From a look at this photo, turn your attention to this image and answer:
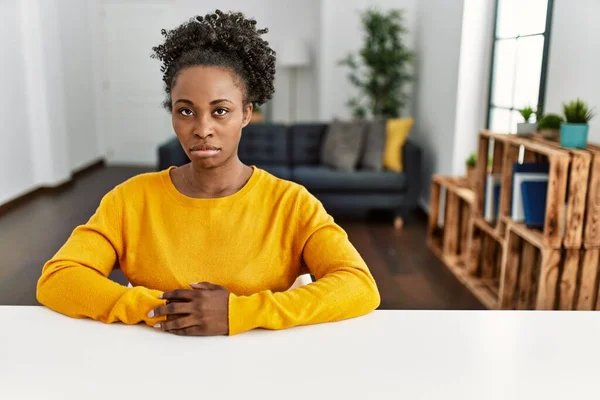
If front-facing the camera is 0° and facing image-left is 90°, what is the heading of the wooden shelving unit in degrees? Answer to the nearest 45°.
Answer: approximately 45°

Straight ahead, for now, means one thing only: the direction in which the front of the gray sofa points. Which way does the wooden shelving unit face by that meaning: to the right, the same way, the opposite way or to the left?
to the right

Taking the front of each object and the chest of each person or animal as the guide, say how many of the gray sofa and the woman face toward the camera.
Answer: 2

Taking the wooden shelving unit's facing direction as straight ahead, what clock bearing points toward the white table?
The white table is roughly at 11 o'clock from the wooden shelving unit.

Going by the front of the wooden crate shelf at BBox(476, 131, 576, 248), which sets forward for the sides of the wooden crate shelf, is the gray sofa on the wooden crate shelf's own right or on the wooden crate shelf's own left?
on the wooden crate shelf's own right

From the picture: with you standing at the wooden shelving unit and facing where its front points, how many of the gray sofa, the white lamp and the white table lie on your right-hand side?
2

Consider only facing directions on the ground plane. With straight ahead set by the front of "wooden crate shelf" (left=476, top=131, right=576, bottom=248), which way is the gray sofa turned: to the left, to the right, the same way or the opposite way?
to the left

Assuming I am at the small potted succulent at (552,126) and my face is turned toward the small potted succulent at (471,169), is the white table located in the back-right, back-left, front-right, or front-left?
back-left

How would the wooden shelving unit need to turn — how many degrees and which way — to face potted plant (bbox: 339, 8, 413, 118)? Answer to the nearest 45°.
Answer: approximately 90° to its right

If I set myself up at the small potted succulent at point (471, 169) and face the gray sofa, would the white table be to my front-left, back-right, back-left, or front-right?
back-left

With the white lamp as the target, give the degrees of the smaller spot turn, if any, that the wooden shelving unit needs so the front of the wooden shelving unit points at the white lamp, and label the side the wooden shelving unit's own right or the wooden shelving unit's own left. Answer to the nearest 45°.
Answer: approximately 90° to the wooden shelving unit's own right

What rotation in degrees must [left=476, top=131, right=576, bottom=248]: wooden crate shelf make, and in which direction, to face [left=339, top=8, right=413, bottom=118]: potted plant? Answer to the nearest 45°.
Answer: approximately 90° to its right
